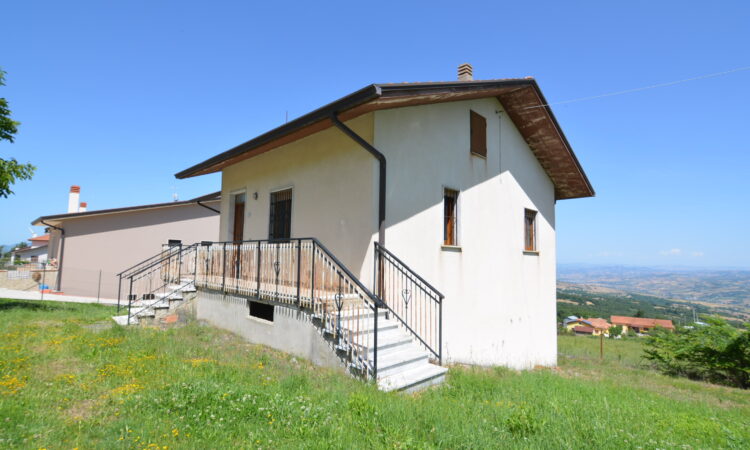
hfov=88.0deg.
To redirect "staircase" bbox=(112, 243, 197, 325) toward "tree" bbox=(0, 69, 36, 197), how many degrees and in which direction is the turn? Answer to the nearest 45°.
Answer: approximately 45° to its right

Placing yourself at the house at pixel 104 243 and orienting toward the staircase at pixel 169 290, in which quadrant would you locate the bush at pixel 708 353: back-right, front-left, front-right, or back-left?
front-left

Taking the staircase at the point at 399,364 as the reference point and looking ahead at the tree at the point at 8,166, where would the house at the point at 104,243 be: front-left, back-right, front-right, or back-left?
front-right

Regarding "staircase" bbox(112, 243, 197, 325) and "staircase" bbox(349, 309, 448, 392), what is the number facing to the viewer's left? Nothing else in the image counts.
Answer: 1

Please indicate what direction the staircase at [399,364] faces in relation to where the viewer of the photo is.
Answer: facing the viewer and to the right of the viewer

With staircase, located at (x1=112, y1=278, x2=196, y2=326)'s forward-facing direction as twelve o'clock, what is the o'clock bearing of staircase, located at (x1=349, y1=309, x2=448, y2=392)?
staircase, located at (x1=349, y1=309, x2=448, y2=392) is roughly at 8 o'clock from staircase, located at (x1=112, y1=278, x2=196, y2=326).

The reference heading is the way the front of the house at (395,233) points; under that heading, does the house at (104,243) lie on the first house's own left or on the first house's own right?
on the first house's own right

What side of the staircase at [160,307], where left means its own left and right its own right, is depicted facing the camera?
left

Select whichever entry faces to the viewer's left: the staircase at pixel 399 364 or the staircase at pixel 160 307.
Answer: the staircase at pixel 160 307

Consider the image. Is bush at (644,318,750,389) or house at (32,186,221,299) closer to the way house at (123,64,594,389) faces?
the house

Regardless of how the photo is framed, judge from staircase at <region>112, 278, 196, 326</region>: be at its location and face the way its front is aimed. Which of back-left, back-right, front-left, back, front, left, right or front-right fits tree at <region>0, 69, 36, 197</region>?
front-right

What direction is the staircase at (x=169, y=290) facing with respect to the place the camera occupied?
facing to the left of the viewer
